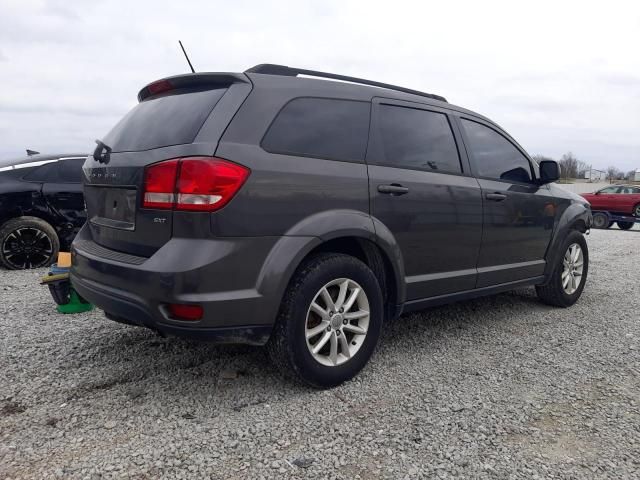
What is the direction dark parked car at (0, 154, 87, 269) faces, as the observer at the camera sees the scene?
facing to the right of the viewer

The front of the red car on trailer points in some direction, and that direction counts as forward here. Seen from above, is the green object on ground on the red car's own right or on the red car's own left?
on the red car's own left

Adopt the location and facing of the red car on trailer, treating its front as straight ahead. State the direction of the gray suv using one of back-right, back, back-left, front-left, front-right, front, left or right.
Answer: left

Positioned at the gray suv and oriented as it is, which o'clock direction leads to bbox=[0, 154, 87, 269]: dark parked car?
The dark parked car is roughly at 9 o'clock from the gray suv.

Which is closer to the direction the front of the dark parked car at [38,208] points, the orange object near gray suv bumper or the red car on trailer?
the red car on trailer

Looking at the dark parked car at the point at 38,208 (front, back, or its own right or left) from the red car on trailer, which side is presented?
front

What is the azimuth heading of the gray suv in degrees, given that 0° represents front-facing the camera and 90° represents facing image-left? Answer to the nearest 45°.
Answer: approximately 225°

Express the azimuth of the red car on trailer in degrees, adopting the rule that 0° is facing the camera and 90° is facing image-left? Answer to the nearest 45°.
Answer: approximately 90°

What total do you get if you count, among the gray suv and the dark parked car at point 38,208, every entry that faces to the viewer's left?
0

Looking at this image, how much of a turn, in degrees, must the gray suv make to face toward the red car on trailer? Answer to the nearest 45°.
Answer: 0° — it already faces it

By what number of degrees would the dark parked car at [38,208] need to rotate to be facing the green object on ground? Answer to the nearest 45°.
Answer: approximately 90° to its right

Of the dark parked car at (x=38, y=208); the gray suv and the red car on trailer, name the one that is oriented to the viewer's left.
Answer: the red car on trailer
